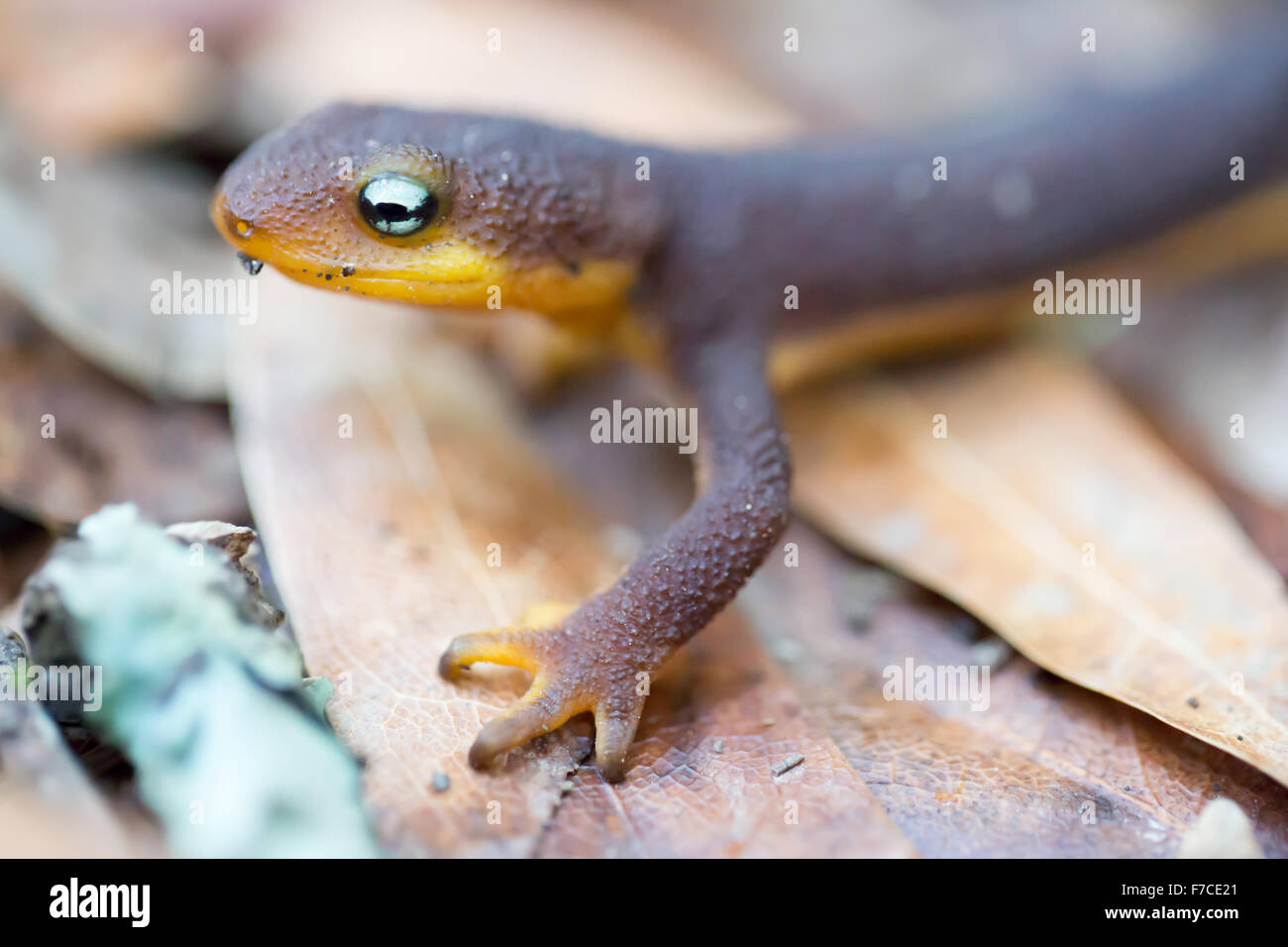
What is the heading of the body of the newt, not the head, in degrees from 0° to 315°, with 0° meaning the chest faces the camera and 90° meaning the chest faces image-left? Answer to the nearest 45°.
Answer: approximately 90°
